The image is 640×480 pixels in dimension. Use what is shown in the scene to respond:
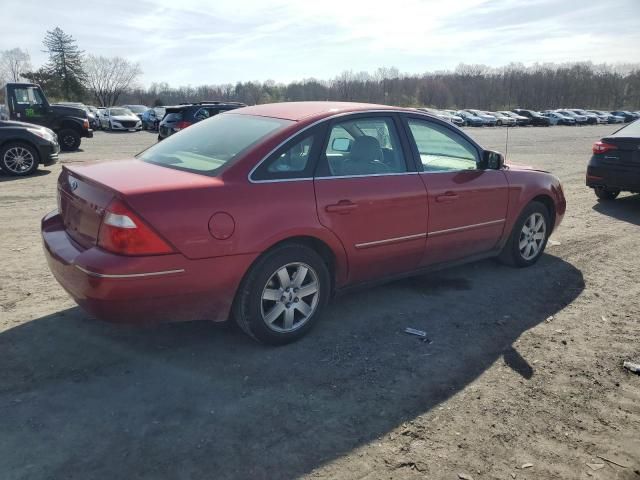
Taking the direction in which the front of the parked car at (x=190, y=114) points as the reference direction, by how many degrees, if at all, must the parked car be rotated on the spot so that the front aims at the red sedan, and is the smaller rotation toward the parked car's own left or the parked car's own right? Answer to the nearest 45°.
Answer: approximately 135° to the parked car's own right

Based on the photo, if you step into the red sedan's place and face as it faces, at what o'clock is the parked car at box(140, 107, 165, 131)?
The parked car is roughly at 10 o'clock from the red sedan.

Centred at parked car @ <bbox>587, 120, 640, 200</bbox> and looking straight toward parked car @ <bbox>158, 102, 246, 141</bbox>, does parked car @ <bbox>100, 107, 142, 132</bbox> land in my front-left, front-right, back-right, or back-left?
front-right

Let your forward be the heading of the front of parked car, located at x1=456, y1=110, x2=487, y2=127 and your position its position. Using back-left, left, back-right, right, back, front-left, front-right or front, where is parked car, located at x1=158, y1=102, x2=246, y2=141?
front-right

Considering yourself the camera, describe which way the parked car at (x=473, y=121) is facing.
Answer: facing the viewer and to the right of the viewer

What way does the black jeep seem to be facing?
to the viewer's right

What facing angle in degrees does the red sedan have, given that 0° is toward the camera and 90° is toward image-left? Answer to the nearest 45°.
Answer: approximately 225°

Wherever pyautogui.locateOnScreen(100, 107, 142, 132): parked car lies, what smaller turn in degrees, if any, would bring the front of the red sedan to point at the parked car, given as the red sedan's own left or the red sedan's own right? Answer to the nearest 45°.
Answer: approximately 45° to the red sedan's own left

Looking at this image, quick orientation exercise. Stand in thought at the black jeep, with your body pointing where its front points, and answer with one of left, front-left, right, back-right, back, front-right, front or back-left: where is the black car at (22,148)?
right

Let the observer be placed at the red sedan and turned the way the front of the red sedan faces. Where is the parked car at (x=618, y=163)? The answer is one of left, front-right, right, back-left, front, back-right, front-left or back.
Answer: front

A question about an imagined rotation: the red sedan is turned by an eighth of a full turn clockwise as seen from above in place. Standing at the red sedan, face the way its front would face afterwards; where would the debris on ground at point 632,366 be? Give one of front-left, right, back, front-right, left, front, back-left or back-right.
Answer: front

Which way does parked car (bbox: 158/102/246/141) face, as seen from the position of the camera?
facing away from the viewer and to the right of the viewer

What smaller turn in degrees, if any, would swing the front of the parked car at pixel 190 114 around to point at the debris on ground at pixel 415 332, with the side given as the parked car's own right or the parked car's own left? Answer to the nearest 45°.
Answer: approximately 135° to the parked car's own right

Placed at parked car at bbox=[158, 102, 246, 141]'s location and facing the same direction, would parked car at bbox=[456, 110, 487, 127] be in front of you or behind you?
in front

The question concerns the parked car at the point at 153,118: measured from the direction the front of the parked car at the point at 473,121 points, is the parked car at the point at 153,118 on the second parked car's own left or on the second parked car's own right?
on the second parked car's own right

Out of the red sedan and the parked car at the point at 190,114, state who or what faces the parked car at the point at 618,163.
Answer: the red sedan

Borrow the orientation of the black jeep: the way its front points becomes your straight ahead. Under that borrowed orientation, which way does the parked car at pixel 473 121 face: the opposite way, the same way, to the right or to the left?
to the right
